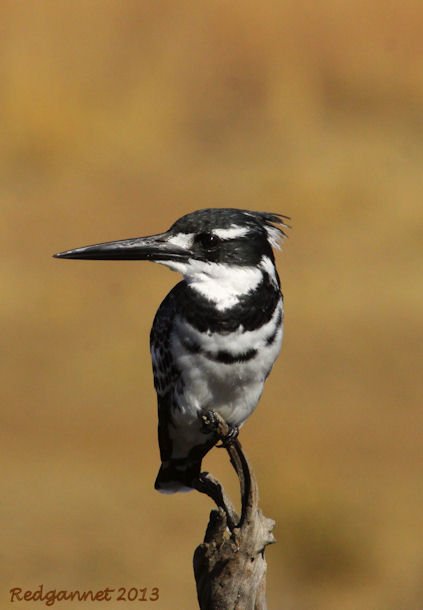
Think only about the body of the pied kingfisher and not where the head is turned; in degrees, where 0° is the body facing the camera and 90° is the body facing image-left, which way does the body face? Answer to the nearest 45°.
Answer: approximately 315°
